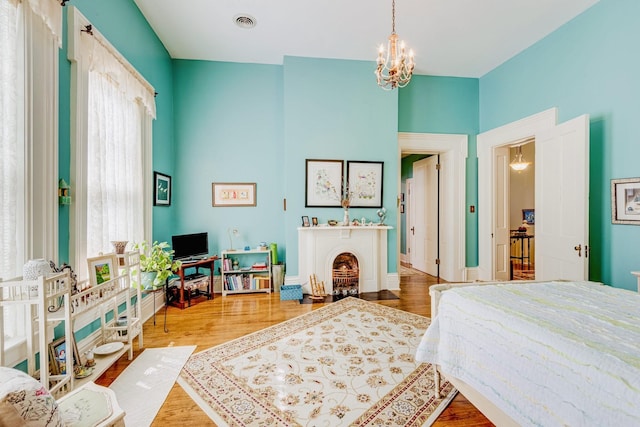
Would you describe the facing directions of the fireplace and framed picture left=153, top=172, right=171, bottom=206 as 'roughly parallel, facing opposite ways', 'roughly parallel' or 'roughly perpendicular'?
roughly perpendicular

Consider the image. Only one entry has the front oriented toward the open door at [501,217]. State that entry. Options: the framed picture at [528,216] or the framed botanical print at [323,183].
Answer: the framed picture

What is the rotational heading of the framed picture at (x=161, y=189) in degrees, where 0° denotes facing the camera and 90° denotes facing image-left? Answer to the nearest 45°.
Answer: approximately 315°

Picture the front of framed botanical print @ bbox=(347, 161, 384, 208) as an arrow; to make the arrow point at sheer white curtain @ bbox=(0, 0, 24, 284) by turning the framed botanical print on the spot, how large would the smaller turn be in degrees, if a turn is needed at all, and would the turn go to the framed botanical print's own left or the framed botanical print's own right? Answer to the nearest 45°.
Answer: approximately 45° to the framed botanical print's own right

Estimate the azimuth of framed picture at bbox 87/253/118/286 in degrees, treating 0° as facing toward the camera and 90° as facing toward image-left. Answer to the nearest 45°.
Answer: approximately 315°
